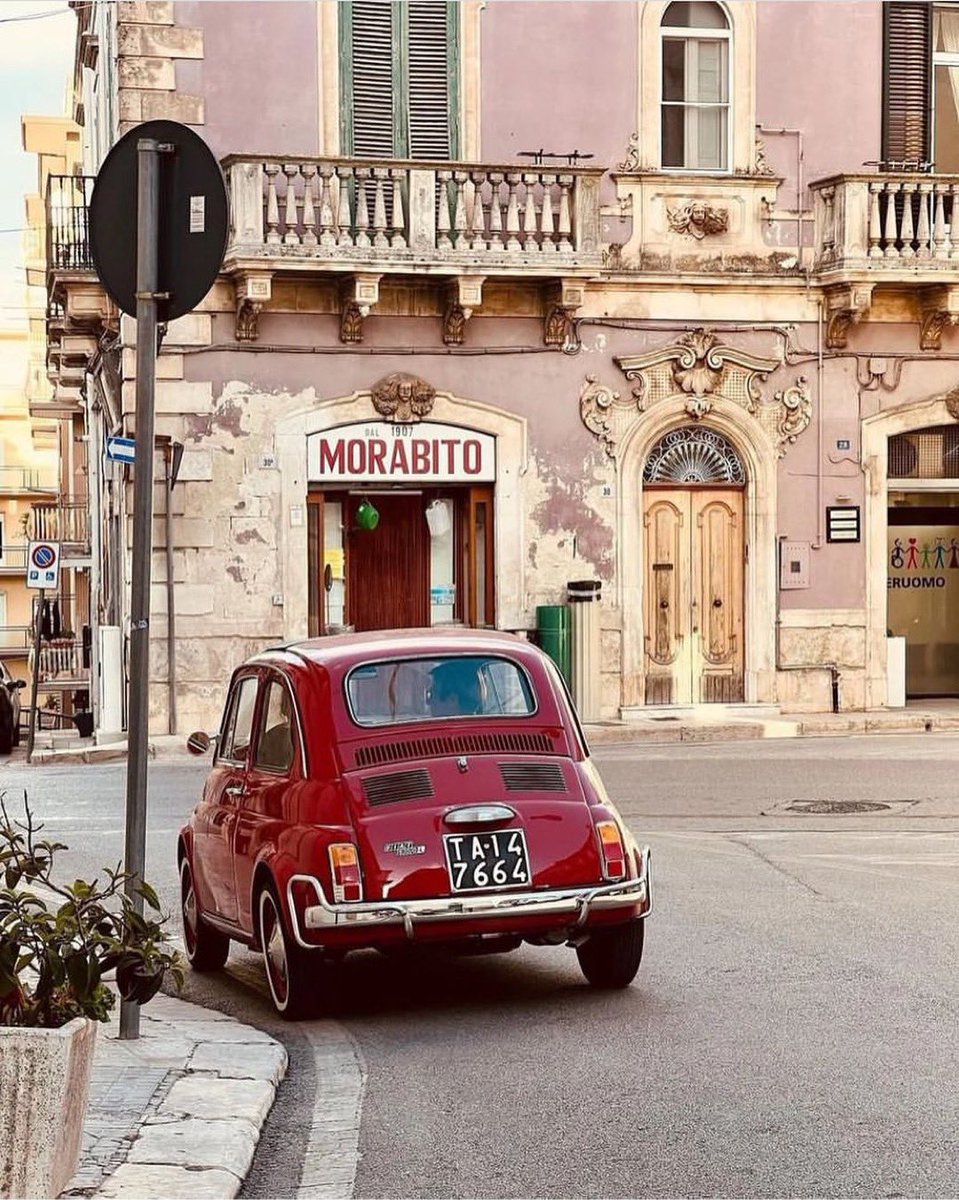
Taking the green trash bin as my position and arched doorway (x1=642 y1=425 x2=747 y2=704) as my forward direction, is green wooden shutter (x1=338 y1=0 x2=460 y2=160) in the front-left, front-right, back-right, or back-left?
back-left

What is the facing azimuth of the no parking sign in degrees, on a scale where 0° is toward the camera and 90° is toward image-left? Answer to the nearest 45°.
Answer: approximately 0°

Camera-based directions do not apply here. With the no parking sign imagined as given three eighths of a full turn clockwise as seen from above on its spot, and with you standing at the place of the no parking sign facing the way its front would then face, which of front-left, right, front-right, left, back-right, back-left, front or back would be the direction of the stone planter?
back-left

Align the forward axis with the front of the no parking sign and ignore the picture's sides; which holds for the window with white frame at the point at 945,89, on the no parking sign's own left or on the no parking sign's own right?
on the no parking sign's own left

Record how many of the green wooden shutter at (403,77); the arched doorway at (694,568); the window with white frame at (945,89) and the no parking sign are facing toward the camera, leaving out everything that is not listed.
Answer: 4

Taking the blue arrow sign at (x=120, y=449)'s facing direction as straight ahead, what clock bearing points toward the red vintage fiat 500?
The red vintage fiat 500 is roughly at 12 o'clock from the blue arrow sign.

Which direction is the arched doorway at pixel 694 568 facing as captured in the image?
toward the camera

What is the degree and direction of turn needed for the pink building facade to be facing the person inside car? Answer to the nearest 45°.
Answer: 0° — it already faces them

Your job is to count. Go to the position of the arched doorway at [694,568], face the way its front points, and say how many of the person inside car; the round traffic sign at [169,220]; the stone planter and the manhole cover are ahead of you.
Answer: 4

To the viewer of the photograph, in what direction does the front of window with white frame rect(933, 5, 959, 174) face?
facing the viewer
